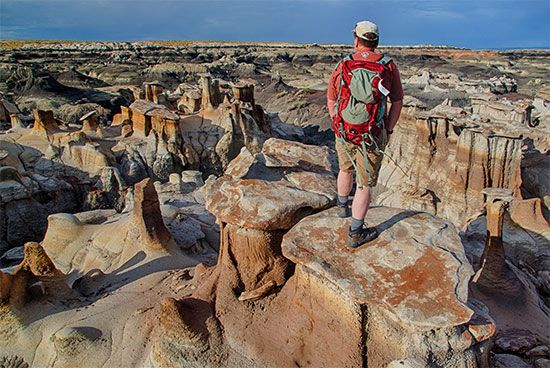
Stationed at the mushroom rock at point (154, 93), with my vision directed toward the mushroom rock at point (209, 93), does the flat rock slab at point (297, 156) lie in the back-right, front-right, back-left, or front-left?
front-right

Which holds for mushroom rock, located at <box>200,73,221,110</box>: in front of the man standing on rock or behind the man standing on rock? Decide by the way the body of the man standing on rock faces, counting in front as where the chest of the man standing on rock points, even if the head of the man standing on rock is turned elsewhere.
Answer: in front

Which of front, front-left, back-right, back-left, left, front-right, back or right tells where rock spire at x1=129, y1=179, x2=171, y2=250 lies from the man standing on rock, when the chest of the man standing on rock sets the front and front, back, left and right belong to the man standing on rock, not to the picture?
front-left

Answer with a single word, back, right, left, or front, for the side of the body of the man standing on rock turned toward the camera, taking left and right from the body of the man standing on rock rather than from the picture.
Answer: back

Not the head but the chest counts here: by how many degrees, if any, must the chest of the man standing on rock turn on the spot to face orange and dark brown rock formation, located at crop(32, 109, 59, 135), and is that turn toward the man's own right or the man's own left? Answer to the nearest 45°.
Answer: approximately 45° to the man's own left

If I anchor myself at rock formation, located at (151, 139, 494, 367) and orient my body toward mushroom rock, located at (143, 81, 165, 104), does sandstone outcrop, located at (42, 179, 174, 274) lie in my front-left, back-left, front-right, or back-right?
front-left

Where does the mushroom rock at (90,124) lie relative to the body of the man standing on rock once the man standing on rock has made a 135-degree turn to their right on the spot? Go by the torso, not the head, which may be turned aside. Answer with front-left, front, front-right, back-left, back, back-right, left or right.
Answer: back

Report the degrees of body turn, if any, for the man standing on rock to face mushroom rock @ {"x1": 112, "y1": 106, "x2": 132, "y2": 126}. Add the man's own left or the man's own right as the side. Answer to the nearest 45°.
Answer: approximately 45° to the man's own left

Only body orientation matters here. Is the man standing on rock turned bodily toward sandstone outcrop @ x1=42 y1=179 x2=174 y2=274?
no

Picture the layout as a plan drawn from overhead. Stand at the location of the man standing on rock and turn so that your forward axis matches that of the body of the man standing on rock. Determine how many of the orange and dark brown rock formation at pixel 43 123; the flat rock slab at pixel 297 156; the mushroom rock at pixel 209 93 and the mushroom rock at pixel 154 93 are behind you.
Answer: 0

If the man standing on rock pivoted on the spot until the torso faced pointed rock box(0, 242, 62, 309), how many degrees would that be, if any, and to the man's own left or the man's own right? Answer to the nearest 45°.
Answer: approximately 90° to the man's own left

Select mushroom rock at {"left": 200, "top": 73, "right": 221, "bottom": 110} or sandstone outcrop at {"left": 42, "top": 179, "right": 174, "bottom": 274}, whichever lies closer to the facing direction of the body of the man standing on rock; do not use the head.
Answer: the mushroom rock

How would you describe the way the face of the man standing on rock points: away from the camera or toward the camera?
away from the camera
